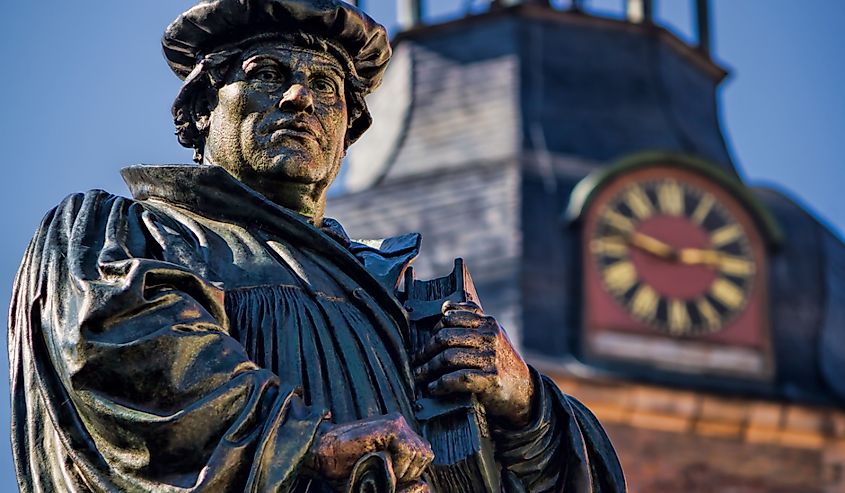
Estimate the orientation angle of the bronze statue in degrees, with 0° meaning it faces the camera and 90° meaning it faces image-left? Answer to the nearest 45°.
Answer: approximately 315°
